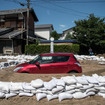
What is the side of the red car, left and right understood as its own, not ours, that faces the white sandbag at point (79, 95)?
left

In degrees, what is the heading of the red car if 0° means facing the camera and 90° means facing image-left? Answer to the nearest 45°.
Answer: approximately 90°

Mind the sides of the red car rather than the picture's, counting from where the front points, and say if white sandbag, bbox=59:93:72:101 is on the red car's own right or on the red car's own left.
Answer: on the red car's own left

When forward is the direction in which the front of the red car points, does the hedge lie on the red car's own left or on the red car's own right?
on the red car's own right

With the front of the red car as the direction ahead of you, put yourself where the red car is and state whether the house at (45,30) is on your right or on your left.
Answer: on your right

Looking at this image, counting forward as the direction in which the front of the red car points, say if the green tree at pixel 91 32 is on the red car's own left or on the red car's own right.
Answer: on the red car's own right

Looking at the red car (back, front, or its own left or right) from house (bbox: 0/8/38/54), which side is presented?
right
